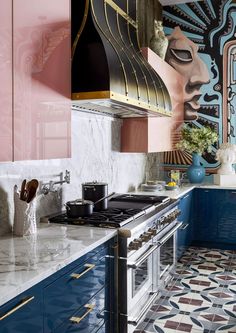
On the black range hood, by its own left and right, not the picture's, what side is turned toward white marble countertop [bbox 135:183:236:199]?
left

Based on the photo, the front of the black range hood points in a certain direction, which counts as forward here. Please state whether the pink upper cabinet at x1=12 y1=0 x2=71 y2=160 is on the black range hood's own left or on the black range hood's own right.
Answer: on the black range hood's own right

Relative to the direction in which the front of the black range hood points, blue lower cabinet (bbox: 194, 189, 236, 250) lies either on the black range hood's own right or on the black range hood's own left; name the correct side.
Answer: on the black range hood's own left

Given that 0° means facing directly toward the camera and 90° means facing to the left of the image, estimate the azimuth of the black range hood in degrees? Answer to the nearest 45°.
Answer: approximately 315°

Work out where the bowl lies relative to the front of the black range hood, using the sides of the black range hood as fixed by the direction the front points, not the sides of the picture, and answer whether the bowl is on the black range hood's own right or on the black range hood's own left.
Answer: on the black range hood's own left
